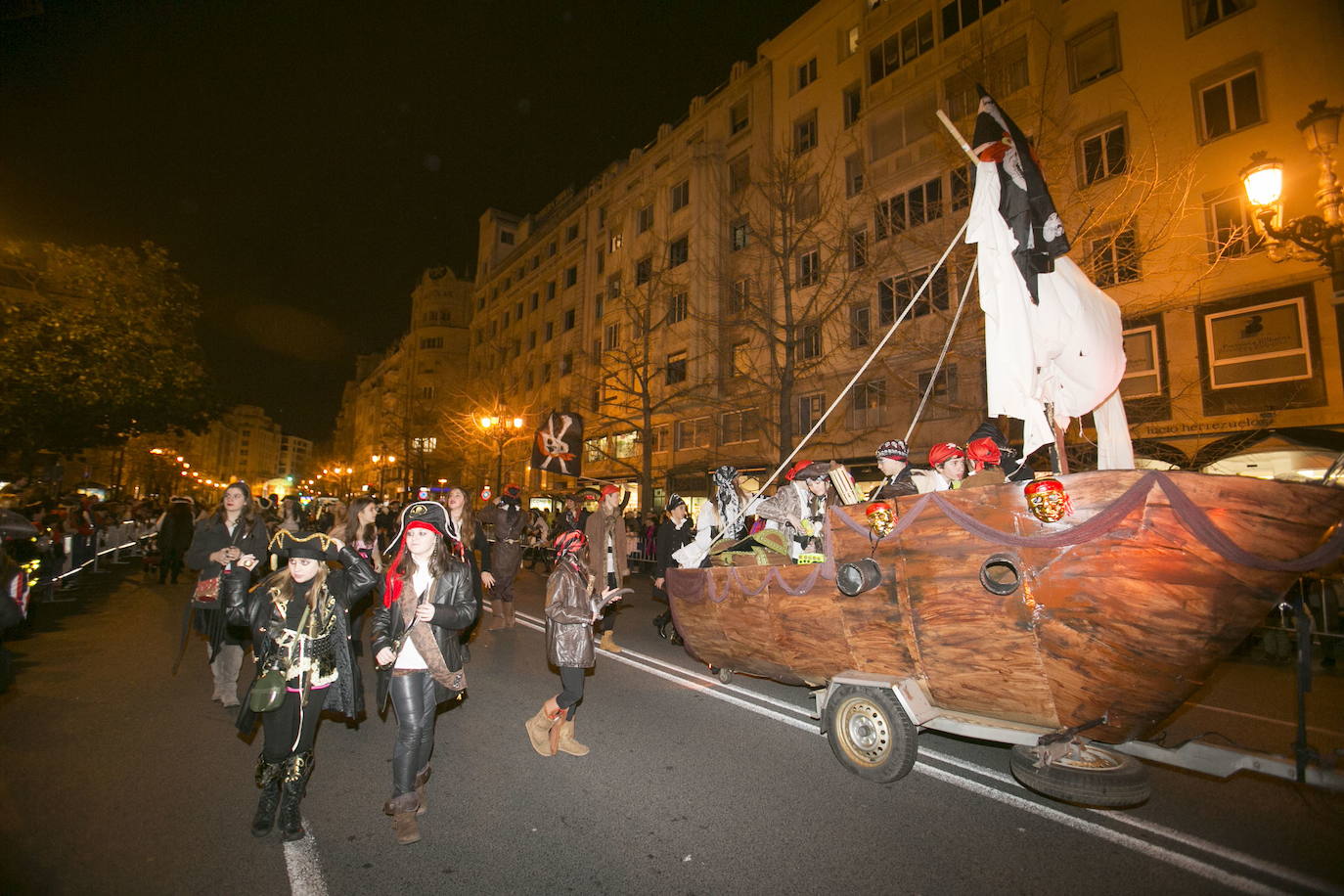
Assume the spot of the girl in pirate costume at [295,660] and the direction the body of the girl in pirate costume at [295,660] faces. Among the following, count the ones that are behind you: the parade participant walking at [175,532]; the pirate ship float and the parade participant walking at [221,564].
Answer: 2

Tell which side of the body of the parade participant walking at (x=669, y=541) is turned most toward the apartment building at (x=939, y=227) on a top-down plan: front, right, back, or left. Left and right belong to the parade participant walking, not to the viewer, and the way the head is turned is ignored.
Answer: left

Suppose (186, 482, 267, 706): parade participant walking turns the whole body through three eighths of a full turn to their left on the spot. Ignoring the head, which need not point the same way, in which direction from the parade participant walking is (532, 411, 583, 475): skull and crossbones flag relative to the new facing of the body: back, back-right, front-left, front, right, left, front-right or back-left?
front

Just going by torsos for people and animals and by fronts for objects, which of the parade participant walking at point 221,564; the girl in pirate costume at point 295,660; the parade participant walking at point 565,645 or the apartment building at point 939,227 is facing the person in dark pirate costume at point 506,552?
the apartment building

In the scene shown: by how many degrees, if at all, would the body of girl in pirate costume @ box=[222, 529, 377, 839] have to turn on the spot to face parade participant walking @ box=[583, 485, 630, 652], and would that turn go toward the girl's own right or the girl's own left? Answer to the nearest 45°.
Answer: approximately 135° to the girl's own left

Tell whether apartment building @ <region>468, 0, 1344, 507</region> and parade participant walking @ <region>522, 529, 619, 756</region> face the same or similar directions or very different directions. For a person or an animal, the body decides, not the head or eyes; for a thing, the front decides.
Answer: very different directions

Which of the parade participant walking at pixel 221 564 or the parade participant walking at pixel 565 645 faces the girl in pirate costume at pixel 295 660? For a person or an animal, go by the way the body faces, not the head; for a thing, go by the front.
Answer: the parade participant walking at pixel 221 564

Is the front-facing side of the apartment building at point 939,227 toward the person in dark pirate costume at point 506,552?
yes

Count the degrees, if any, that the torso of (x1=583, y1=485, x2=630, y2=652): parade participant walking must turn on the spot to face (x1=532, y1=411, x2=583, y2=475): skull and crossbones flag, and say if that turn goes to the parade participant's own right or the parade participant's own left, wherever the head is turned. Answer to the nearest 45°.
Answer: approximately 135° to the parade participant's own left

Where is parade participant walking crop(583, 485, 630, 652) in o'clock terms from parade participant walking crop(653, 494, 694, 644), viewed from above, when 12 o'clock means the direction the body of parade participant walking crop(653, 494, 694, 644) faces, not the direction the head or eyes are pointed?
parade participant walking crop(583, 485, 630, 652) is roughly at 3 o'clock from parade participant walking crop(653, 494, 694, 644).

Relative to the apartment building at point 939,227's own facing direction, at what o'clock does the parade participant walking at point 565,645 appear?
The parade participant walking is roughly at 11 o'clock from the apartment building.
